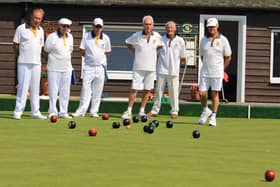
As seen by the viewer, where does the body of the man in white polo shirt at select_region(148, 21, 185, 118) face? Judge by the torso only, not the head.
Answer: toward the camera

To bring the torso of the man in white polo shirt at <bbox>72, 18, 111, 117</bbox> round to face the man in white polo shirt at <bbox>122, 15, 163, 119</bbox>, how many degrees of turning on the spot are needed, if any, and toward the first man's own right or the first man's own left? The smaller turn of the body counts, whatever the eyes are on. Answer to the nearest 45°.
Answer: approximately 90° to the first man's own left

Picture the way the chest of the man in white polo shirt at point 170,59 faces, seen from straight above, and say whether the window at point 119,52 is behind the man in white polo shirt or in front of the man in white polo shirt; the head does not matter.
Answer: behind

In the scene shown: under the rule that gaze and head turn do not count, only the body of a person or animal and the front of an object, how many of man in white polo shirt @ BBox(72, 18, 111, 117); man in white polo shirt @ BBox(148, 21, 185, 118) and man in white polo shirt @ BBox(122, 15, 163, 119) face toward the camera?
3

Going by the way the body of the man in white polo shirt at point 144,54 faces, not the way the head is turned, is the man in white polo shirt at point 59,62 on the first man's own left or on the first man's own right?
on the first man's own right

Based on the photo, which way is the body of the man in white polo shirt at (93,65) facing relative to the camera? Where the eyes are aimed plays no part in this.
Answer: toward the camera

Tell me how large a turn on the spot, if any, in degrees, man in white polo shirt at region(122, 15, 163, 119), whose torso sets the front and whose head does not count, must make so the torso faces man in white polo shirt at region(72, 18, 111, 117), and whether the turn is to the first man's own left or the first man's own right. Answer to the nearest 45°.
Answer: approximately 90° to the first man's own right

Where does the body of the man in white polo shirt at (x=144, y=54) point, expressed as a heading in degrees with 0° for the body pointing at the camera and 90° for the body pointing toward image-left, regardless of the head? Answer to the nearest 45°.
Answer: approximately 0°

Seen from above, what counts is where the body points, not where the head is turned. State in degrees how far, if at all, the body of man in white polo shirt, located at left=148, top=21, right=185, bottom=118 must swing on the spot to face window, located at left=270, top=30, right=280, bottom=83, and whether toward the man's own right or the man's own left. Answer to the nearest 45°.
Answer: approximately 135° to the man's own left
